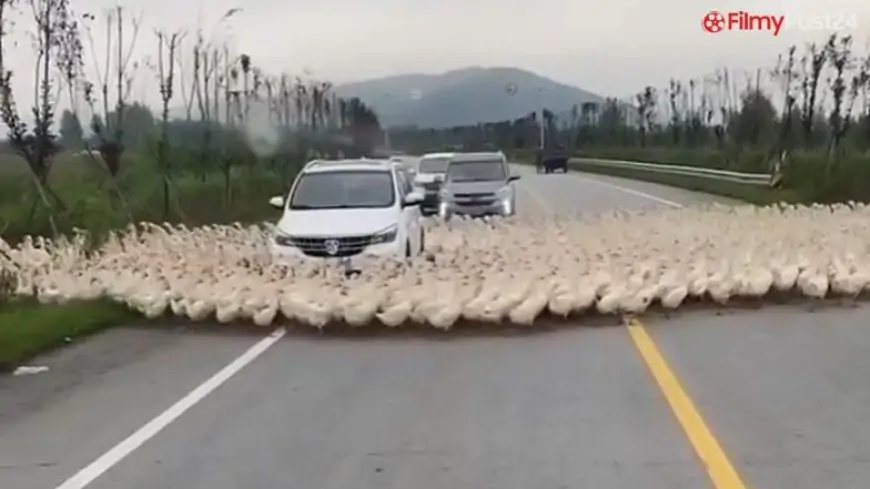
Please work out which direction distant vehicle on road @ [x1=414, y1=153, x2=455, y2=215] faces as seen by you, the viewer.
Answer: facing the viewer

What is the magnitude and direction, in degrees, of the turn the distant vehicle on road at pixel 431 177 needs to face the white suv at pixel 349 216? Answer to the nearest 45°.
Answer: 0° — it already faces it

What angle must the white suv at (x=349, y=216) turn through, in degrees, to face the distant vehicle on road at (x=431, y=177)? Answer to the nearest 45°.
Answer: approximately 180°

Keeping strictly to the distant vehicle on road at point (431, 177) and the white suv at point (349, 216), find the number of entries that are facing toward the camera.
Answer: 2

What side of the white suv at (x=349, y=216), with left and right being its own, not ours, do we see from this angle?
front

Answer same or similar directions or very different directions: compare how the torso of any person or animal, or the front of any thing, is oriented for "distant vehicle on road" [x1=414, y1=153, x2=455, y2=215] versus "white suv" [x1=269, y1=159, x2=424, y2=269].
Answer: same or similar directions
